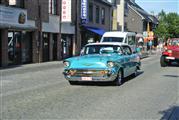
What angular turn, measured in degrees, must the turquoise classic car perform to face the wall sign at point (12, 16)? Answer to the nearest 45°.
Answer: approximately 90° to its right

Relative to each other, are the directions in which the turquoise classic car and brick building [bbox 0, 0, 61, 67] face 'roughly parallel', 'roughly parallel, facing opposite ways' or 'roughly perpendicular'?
roughly perpendicular

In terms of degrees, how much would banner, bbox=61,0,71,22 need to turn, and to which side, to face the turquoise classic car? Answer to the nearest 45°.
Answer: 0° — it already faces it

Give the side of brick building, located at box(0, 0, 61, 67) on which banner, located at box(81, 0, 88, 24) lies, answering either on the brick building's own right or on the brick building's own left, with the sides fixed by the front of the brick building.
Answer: on the brick building's own left

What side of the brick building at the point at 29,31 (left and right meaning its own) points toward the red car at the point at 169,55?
front

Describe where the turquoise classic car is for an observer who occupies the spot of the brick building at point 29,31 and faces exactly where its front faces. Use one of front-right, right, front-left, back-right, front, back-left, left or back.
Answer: front-right

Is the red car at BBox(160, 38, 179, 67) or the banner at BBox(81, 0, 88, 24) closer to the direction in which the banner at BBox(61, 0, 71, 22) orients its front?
the red car

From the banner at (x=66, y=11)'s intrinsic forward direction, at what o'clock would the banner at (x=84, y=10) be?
the banner at (x=84, y=10) is roughly at 7 o'clock from the banner at (x=66, y=11).

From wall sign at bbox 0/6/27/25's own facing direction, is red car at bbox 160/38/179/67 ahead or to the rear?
ahead

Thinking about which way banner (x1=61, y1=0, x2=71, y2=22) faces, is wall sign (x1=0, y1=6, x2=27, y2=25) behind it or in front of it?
in front

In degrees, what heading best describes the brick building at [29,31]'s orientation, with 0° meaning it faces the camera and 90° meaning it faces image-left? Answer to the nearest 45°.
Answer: approximately 315°

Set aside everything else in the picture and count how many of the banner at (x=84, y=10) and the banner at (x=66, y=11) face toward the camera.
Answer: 2

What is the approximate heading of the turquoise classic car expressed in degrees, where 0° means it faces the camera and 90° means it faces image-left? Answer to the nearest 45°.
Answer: approximately 45°
